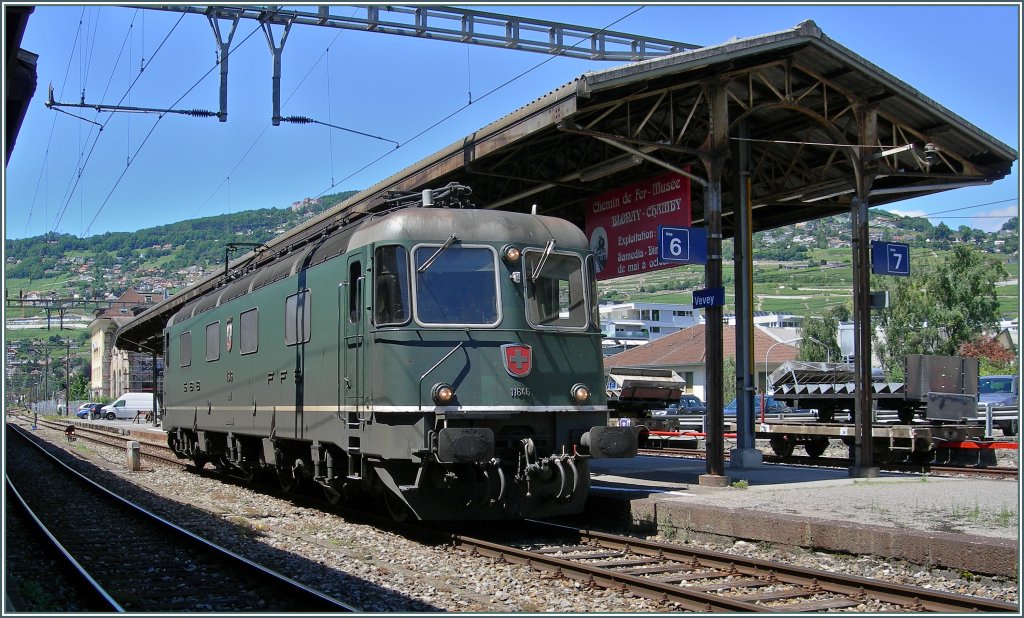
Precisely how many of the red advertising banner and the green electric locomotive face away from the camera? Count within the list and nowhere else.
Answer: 0

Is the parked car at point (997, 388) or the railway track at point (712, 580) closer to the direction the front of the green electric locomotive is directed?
the railway track

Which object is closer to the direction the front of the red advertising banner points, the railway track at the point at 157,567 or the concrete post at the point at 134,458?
the railway track

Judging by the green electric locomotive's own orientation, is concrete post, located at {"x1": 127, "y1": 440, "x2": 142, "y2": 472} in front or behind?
behind

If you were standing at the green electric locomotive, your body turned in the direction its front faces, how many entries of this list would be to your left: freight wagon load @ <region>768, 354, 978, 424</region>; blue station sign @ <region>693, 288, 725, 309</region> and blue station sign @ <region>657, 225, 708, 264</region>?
3

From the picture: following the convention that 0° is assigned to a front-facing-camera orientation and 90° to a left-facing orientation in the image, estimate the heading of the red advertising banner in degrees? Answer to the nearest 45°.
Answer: approximately 45°

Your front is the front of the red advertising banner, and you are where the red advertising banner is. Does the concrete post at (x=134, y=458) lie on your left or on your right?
on your right

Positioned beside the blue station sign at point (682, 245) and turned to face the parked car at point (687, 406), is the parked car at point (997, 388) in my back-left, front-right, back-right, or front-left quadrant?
front-right

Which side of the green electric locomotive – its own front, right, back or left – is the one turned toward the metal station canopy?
left

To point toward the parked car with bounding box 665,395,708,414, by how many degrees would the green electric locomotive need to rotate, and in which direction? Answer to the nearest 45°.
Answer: approximately 135° to its left

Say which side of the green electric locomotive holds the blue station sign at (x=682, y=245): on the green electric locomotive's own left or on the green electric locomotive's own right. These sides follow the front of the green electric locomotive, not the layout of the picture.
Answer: on the green electric locomotive's own left

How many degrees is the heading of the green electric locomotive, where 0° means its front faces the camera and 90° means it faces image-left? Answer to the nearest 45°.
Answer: approximately 315°
